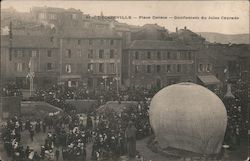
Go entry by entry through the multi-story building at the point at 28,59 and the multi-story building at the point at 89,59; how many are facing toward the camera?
2

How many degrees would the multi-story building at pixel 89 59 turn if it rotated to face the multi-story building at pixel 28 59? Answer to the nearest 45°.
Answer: approximately 90° to its right

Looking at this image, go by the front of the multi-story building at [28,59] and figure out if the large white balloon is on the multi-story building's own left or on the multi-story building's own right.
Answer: on the multi-story building's own left

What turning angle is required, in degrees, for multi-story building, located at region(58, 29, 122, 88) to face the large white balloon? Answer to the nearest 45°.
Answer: approximately 45° to its left

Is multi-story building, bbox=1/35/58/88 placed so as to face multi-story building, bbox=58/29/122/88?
no

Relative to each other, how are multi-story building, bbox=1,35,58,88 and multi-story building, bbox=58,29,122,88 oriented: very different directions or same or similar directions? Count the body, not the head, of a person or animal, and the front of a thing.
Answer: same or similar directions

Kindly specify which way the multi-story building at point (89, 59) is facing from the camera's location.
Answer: facing the viewer

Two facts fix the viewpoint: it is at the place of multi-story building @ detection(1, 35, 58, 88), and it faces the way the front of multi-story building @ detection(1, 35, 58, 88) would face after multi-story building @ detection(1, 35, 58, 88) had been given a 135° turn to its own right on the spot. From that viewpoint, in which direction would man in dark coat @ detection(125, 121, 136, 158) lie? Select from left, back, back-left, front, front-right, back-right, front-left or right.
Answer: back

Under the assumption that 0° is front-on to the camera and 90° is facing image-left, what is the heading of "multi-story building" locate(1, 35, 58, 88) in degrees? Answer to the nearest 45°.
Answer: approximately 0°
